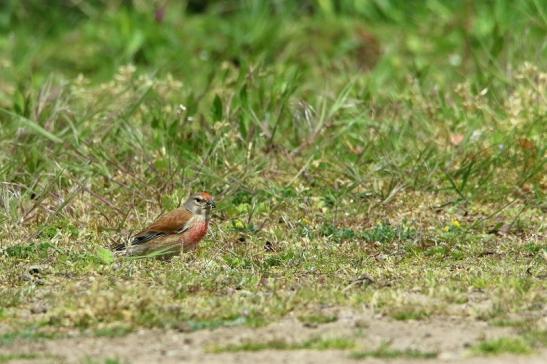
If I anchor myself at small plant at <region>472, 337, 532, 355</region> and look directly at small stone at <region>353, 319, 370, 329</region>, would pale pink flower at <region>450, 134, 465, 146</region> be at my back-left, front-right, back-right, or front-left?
front-right

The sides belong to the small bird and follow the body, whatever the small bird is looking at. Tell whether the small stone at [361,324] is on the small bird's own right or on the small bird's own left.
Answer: on the small bird's own right

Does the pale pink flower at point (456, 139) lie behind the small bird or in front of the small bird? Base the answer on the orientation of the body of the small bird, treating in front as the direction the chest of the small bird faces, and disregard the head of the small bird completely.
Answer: in front

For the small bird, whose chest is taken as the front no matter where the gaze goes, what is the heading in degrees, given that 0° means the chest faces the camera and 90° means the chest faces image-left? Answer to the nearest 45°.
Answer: approximately 270°

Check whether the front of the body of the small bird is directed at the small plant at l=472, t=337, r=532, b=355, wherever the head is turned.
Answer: no
